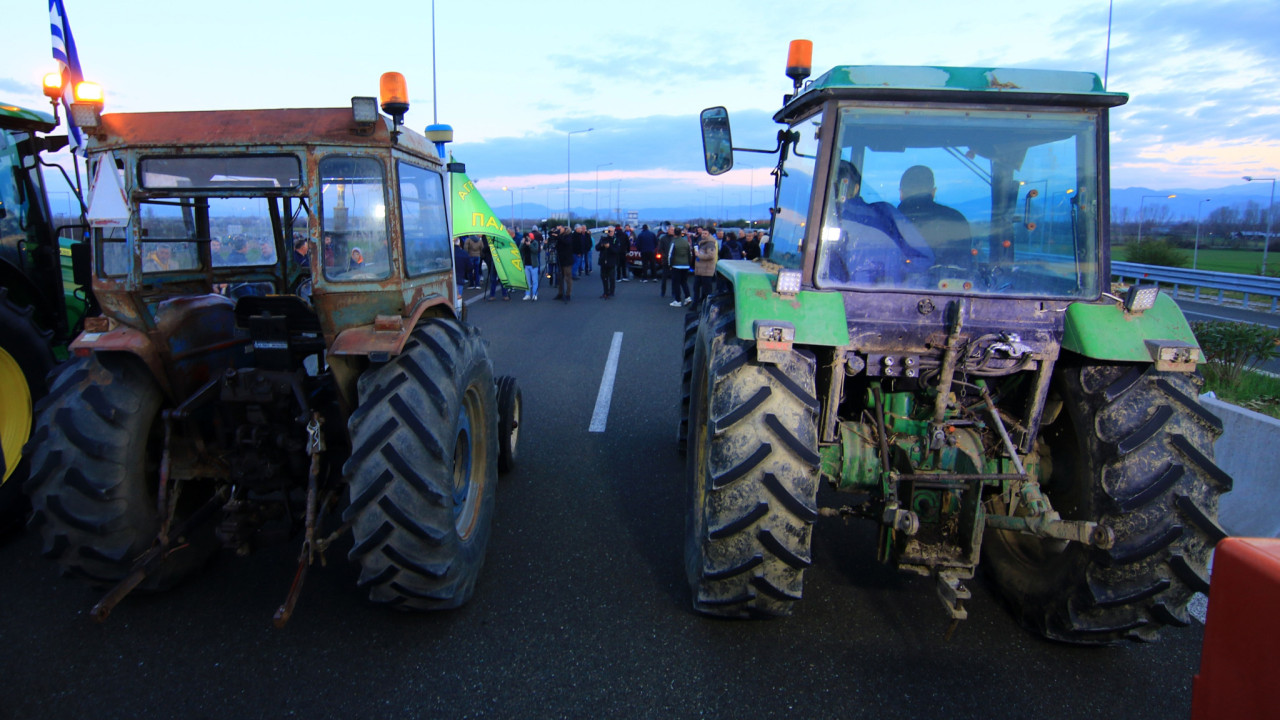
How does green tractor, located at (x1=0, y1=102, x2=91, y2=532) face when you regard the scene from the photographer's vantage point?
facing away from the viewer and to the right of the viewer

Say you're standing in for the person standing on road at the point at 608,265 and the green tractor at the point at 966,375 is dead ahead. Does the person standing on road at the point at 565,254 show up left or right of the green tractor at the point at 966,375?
right

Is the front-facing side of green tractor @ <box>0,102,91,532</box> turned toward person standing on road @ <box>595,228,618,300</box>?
yes

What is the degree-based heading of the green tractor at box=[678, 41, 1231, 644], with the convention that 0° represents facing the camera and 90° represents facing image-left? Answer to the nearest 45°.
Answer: approximately 180°

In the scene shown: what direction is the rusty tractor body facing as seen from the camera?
away from the camera

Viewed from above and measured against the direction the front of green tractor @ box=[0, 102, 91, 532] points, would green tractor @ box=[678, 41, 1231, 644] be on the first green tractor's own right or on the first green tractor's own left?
on the first green tractor's own right

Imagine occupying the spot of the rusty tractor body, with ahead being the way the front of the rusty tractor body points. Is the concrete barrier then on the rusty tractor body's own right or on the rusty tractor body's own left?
on the rusty tractor body's own right
